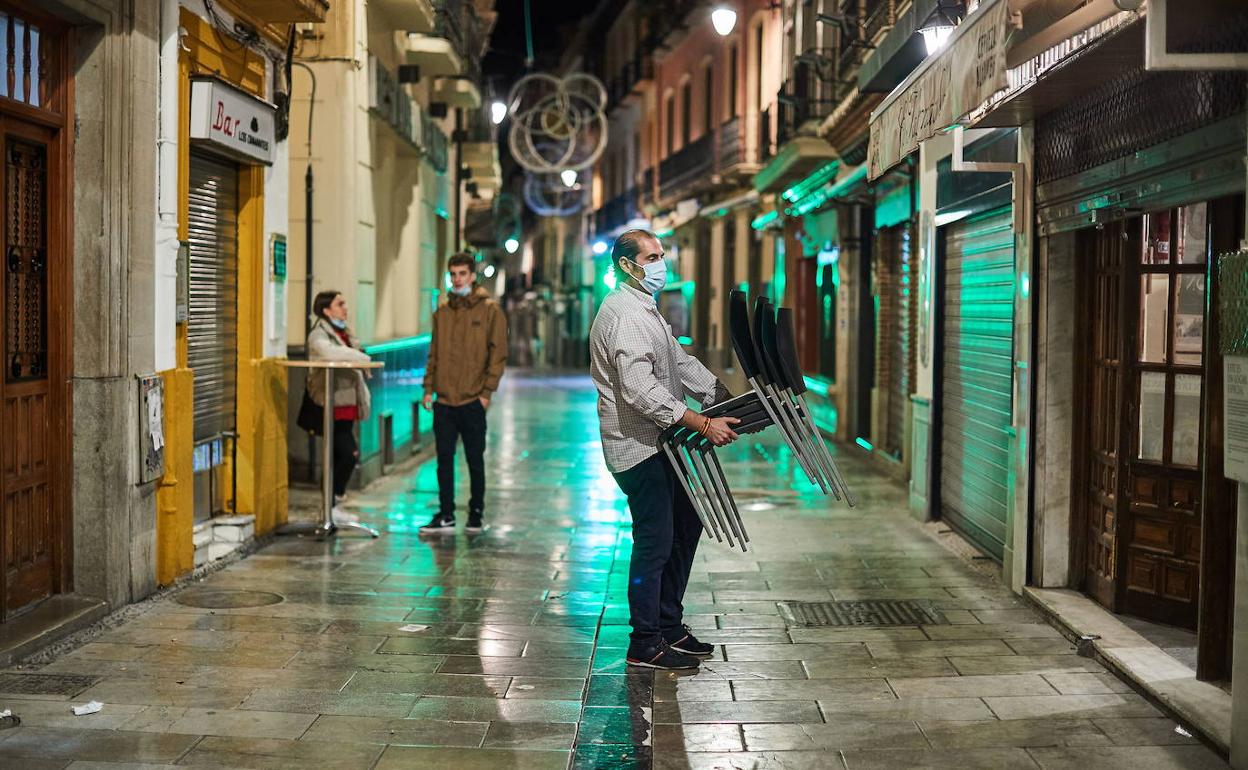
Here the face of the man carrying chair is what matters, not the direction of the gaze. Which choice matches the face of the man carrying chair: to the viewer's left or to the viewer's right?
to the viewer's right

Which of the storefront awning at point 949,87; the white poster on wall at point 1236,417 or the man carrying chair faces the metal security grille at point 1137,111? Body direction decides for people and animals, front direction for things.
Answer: the man carrying chair

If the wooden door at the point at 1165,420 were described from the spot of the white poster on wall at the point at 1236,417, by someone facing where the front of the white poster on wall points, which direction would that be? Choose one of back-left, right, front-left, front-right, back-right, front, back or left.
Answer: back-right

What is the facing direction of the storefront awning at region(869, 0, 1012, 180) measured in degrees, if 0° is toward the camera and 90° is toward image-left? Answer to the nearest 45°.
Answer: approximately 45°

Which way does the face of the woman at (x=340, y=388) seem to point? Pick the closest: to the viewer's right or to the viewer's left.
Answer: to the viewer's right

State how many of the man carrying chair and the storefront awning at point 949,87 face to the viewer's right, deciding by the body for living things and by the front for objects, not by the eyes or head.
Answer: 1

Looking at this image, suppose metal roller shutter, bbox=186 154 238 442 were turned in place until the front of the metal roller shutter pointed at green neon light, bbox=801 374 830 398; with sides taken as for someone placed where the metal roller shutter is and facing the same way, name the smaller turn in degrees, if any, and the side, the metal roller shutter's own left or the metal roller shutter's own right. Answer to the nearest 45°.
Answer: approximately 45° to the metal roller shutter's own left

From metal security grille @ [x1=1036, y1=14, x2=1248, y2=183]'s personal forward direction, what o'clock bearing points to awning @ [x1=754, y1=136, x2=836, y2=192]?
The awning is roughly at 4 o'clock from the metal security grille.

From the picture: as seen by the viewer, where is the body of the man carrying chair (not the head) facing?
to the viewer's right

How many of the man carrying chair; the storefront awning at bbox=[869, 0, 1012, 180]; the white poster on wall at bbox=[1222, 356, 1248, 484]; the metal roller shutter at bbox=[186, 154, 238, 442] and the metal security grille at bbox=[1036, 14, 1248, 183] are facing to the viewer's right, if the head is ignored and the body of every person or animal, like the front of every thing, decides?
2

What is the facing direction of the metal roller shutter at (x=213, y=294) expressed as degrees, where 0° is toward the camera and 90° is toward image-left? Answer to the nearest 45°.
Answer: approximately 270°
